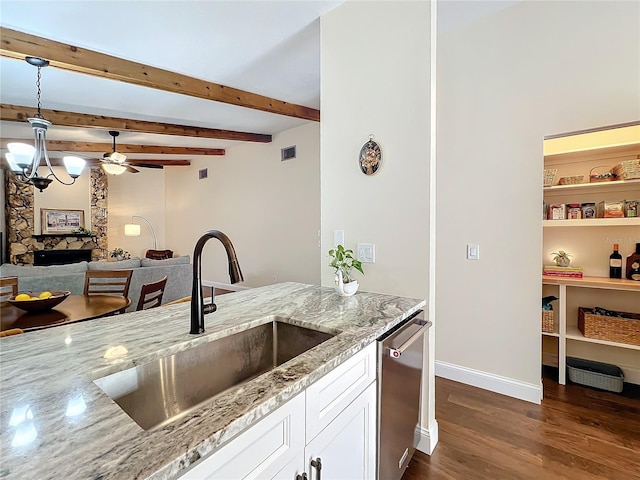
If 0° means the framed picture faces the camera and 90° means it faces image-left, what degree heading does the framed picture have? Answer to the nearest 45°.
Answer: approximately 0°

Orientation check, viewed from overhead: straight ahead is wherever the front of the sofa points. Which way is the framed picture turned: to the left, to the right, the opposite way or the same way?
the opposite way

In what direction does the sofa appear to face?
away from the camera

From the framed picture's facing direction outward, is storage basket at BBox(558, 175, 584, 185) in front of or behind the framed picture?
in front

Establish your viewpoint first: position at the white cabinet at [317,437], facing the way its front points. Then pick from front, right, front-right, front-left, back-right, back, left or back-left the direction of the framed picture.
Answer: back

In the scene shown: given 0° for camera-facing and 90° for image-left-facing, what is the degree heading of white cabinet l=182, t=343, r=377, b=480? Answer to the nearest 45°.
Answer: approximately 315°

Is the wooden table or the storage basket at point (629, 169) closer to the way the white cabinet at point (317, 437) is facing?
the storage basket

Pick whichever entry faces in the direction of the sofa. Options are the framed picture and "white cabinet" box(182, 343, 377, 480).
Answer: the framed picture

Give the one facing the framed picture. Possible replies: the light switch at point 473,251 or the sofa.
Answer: the sofa

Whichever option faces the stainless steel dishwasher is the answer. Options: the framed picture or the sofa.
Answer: the framed picture

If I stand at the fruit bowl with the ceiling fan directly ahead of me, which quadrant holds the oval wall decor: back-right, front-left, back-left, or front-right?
back-right

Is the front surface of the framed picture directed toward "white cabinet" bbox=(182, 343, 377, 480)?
yes

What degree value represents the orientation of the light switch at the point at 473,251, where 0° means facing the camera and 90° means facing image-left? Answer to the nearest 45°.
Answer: approximately 0°

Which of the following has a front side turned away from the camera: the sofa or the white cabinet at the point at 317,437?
the sofa
